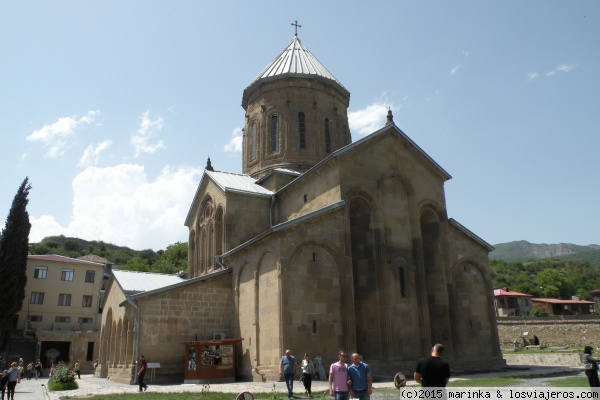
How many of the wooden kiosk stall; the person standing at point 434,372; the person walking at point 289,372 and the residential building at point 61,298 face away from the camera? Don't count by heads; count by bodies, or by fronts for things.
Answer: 1

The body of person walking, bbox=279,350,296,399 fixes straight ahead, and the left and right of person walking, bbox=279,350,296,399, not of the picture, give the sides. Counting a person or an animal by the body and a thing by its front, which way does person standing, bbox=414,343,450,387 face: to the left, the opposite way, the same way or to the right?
the opposite way

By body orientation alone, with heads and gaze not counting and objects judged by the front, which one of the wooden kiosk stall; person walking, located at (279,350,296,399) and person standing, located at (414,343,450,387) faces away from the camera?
person standing, located at (414,343,450,387)

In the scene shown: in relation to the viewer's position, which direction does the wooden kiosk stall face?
facing the viewer

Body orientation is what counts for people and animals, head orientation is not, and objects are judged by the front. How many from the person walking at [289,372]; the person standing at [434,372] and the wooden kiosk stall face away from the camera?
1

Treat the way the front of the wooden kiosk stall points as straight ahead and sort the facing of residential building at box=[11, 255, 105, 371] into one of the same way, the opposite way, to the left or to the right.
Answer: the same way

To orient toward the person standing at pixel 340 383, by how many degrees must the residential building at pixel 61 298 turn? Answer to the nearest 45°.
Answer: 0° — it already faces them

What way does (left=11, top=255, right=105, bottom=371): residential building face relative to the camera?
toward the camera

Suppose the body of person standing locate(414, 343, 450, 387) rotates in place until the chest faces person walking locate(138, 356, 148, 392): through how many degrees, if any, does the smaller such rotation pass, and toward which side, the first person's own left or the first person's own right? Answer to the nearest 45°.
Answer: approximately 45° to the first person's own left

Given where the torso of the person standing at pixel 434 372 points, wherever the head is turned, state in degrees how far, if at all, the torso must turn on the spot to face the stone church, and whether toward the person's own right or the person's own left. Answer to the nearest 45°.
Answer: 0° — they already face it

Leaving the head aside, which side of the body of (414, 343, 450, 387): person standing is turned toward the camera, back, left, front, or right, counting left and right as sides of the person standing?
back
